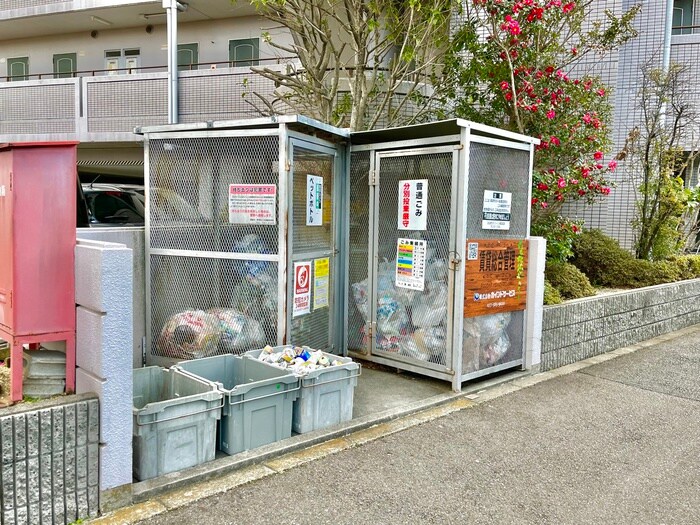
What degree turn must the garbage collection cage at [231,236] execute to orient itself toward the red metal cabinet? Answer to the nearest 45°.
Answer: approximately 90° to its right

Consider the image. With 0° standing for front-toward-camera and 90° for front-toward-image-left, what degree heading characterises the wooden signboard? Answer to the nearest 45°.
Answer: approximately 315°

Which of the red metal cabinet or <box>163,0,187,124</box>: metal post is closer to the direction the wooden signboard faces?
the red metal cabinet

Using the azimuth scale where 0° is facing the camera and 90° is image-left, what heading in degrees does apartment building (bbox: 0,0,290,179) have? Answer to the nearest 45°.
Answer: approximately 0°

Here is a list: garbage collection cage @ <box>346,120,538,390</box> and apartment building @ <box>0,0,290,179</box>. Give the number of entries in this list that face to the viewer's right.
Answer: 0

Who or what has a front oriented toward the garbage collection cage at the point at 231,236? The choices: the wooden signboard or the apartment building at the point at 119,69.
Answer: the apartment building

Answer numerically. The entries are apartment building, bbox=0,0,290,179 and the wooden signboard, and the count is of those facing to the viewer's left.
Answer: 0

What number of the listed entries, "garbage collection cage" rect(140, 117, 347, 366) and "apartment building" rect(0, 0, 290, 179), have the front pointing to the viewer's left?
0

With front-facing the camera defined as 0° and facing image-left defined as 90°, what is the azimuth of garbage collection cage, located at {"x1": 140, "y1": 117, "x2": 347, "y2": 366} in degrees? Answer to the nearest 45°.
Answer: approximately 315°

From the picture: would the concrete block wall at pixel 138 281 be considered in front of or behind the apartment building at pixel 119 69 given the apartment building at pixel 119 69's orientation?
in front

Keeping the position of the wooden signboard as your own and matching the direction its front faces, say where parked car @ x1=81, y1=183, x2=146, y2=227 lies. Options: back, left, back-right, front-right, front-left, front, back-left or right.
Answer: back-right

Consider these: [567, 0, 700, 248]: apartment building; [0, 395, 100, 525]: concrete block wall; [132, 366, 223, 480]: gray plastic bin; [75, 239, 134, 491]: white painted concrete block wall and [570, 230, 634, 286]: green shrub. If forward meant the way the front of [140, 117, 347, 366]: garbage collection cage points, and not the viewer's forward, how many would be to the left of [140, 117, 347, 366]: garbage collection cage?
2

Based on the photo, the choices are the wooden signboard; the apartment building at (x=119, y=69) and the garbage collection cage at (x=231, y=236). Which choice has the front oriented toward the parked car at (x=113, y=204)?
the apartment building

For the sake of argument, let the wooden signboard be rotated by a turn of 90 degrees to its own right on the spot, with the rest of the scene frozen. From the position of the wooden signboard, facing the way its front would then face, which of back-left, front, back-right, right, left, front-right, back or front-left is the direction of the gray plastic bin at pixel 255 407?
front
